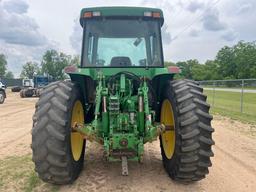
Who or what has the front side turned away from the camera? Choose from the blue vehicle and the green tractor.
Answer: the green tractor

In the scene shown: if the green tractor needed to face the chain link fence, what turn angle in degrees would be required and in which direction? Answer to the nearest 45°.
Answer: approximately 45° to its right

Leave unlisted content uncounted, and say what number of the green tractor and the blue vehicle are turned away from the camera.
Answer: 1

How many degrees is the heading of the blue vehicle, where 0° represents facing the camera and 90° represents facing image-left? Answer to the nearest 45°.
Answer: approximately 45°

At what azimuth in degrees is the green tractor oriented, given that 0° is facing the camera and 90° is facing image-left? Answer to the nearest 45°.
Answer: approximately 180°

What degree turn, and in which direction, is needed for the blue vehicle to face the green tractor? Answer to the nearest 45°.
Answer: approximately 45° to its left

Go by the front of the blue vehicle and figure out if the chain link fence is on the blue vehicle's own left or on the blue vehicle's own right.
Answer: on the blue vehicle's own left

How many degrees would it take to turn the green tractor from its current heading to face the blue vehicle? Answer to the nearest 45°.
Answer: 0° — it already faces it

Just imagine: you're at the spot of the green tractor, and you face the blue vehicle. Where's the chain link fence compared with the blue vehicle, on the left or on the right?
right
